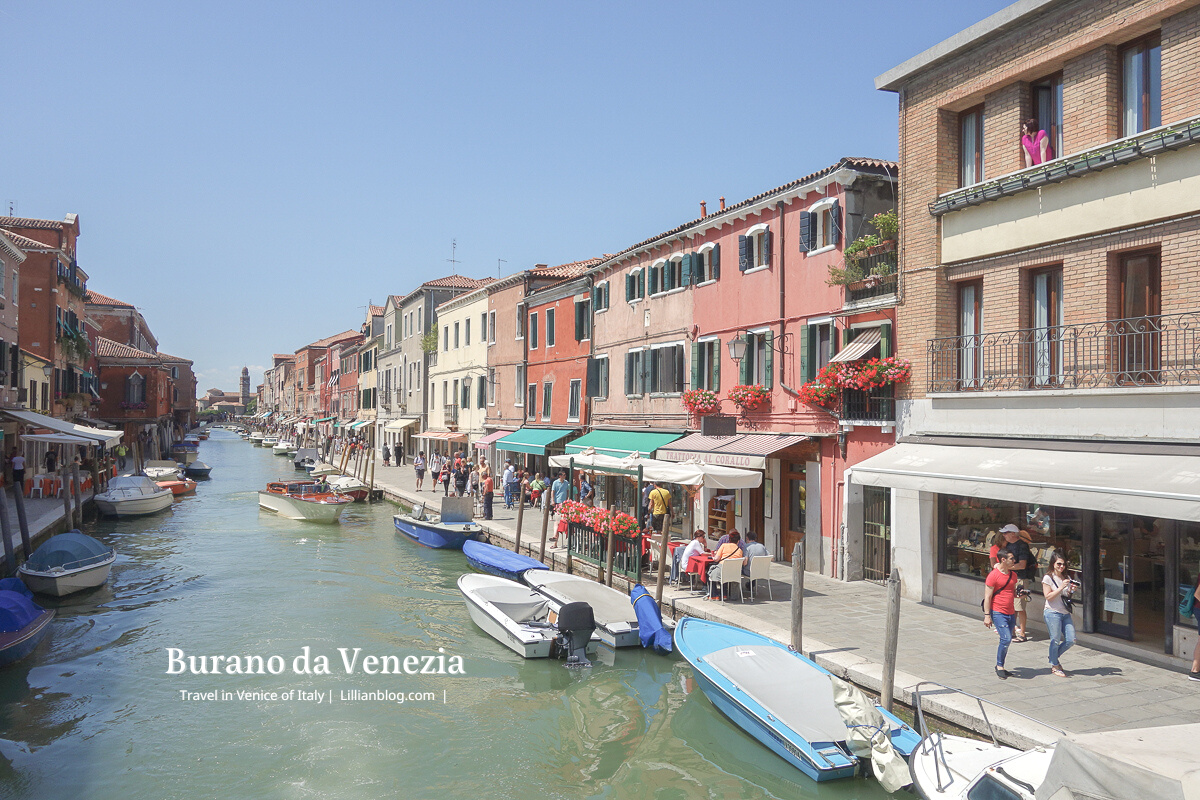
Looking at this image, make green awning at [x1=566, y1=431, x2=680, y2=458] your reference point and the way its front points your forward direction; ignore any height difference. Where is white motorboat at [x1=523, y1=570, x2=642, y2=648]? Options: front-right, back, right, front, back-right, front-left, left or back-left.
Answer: front-left

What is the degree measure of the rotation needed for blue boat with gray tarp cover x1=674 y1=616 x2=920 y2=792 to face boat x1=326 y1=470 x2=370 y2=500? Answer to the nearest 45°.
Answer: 0° — it already faces it

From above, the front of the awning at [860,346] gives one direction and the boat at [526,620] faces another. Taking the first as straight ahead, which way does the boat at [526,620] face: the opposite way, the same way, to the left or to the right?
to the right

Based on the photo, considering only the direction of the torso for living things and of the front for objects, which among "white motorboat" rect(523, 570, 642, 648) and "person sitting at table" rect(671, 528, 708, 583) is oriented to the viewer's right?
the person sitting at table

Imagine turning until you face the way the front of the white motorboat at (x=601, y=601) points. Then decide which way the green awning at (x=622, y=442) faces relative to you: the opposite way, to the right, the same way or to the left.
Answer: to the left

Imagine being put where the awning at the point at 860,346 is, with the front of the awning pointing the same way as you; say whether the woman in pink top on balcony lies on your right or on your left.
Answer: on your left
